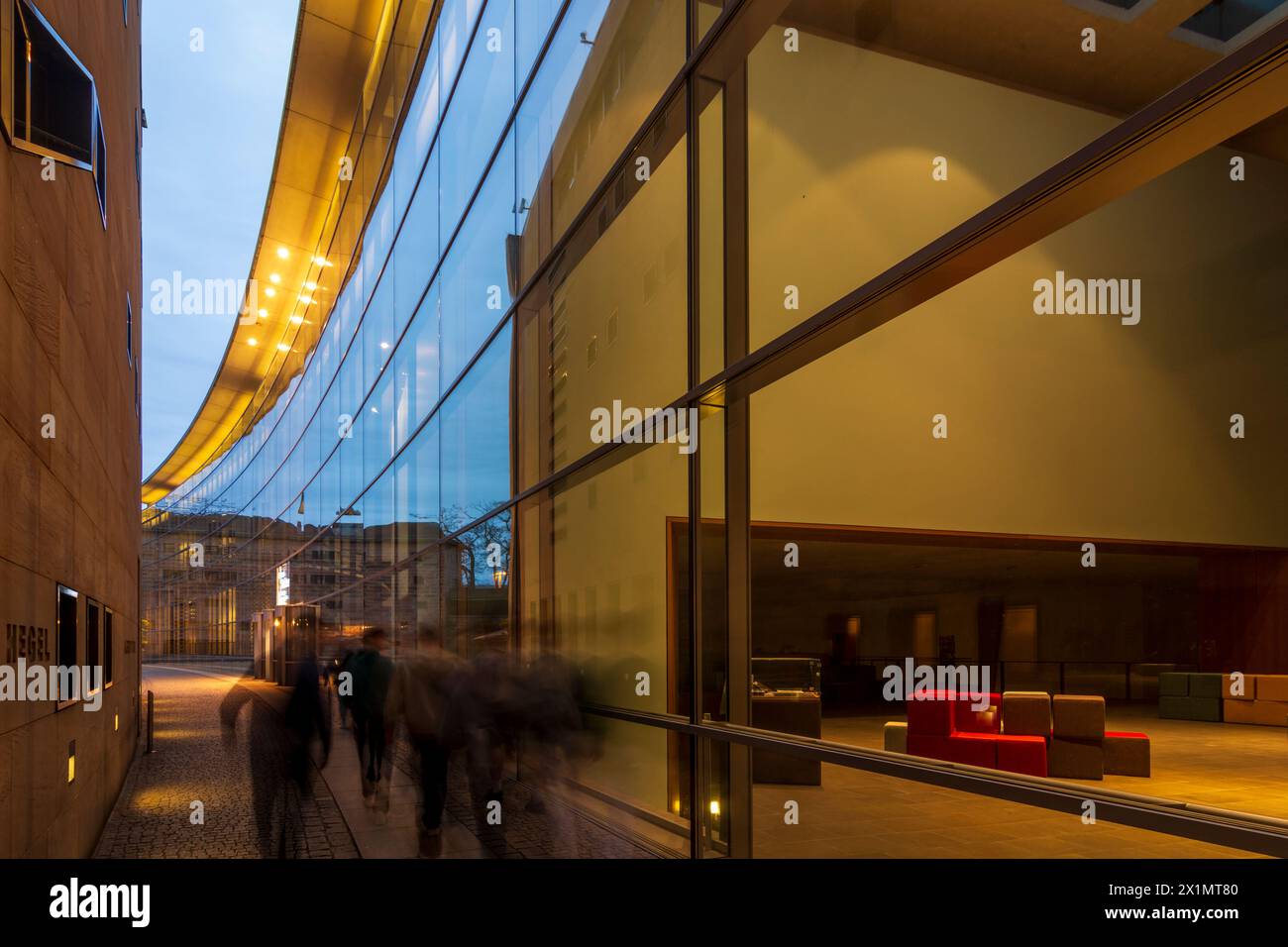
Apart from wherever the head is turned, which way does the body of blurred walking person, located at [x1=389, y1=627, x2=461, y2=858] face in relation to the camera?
away from the camera

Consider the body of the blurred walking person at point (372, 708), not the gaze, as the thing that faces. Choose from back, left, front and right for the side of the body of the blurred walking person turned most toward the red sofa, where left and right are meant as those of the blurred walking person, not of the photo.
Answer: right

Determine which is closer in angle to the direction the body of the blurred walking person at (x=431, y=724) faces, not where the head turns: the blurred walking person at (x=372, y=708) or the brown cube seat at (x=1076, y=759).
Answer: the blurred walking person

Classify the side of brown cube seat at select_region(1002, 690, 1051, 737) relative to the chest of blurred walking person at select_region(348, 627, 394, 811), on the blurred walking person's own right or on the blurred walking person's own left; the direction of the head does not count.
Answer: on the blurred walking person's own right

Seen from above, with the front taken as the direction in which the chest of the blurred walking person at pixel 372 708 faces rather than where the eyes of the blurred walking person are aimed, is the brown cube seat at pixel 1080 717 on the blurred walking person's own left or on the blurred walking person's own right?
on the blurred walking person's own right

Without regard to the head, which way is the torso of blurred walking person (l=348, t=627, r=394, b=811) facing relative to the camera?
away from the camera
